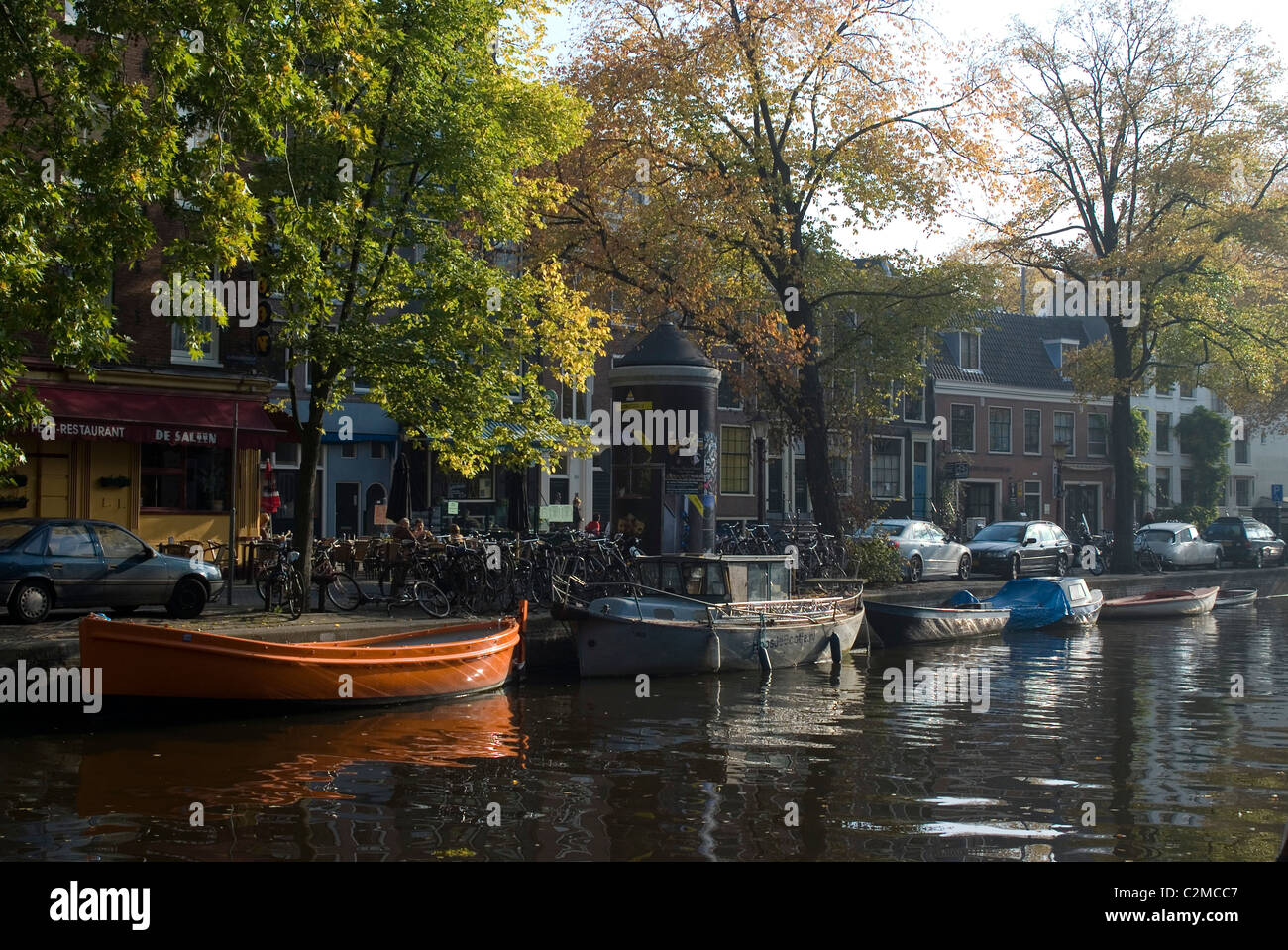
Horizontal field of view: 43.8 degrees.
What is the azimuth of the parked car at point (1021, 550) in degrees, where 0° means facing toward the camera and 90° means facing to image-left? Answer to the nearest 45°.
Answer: approximately 45°

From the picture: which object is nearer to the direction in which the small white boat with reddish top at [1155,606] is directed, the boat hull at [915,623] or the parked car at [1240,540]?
the parked car

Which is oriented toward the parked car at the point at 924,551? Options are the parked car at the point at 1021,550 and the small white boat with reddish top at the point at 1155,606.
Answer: the parked car at the point at 1021,550

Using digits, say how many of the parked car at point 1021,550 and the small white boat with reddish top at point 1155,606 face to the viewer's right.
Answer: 1

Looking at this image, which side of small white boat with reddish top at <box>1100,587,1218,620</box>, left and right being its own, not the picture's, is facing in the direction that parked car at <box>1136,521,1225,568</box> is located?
left

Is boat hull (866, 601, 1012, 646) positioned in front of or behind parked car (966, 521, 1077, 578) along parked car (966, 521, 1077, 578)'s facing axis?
in front

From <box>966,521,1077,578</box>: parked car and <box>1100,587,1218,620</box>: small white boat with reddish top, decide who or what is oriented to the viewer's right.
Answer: the small white boat with reddish top

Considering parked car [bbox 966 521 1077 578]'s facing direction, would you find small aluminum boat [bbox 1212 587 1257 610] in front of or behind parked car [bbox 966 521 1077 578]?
behind

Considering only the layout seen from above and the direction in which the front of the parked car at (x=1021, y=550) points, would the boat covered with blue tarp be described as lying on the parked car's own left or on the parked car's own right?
on the parked car's own left

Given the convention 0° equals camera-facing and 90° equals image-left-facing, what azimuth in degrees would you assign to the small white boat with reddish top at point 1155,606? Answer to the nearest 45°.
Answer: approximately 270°

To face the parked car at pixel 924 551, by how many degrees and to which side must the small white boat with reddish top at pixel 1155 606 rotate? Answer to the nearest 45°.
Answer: approximately 180°

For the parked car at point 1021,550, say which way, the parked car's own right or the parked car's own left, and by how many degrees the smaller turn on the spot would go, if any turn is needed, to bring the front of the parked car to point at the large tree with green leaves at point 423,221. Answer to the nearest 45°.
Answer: approximately 45° to the parked car's own left

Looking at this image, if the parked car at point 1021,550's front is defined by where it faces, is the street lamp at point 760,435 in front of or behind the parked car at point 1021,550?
in front
